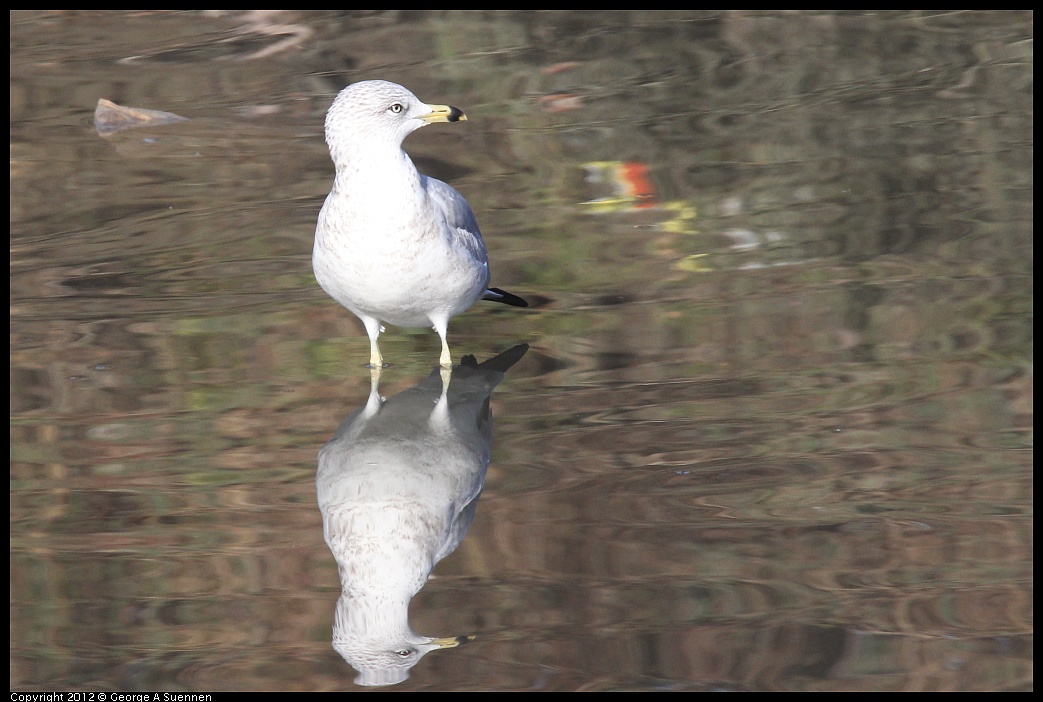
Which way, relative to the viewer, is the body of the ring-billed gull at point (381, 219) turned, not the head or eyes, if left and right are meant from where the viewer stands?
facing the viewer and to the left of the viewer
